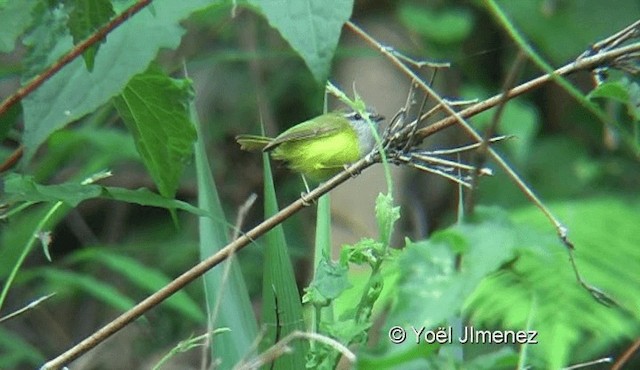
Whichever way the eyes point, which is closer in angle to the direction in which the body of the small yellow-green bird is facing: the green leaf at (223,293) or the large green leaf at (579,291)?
the large green leaf

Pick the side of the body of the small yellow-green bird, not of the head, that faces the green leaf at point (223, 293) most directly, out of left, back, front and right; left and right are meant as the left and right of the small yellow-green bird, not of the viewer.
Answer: back

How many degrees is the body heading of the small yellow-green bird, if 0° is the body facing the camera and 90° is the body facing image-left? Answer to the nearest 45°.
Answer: approximately 270°

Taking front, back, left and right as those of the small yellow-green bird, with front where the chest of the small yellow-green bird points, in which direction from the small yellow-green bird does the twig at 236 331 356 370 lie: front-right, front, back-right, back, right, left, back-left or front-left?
right

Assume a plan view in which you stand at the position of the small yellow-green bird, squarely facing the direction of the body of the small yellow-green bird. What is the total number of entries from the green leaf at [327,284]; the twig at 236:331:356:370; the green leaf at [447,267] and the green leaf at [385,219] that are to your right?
4
